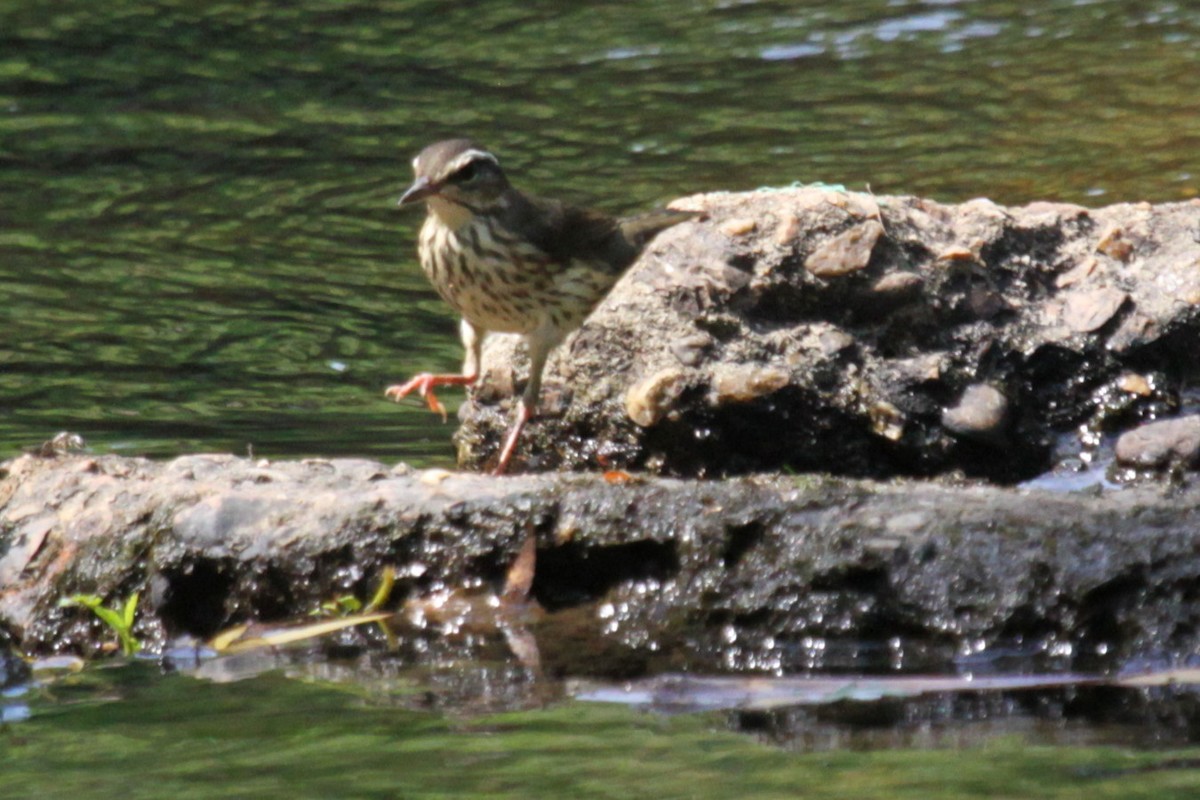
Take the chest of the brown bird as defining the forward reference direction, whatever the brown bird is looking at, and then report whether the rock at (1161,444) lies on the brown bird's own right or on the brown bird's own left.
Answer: on the brown bird's own left

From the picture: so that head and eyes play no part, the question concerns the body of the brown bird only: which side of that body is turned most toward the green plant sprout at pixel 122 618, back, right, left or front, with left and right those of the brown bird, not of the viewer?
front

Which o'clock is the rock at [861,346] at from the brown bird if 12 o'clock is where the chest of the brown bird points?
The rock is roughly at 8 o'clock from the brown bird.

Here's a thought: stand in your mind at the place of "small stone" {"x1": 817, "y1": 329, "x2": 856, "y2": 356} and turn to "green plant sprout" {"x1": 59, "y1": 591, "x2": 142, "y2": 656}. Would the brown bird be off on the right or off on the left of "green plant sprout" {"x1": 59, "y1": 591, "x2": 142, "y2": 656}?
right

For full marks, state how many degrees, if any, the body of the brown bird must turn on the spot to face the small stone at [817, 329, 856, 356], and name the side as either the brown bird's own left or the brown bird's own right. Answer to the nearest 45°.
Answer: approximately 135° to the brown bird's own left

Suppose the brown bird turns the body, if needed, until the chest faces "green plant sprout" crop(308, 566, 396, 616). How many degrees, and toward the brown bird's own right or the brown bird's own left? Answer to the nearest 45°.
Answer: approximately 45° to the brown bird's own left

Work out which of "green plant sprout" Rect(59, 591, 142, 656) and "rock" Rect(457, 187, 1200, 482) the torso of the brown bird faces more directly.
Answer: the green plant sprout

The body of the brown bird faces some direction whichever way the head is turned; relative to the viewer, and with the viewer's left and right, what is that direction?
facing the viewer and to the left of the viewer
